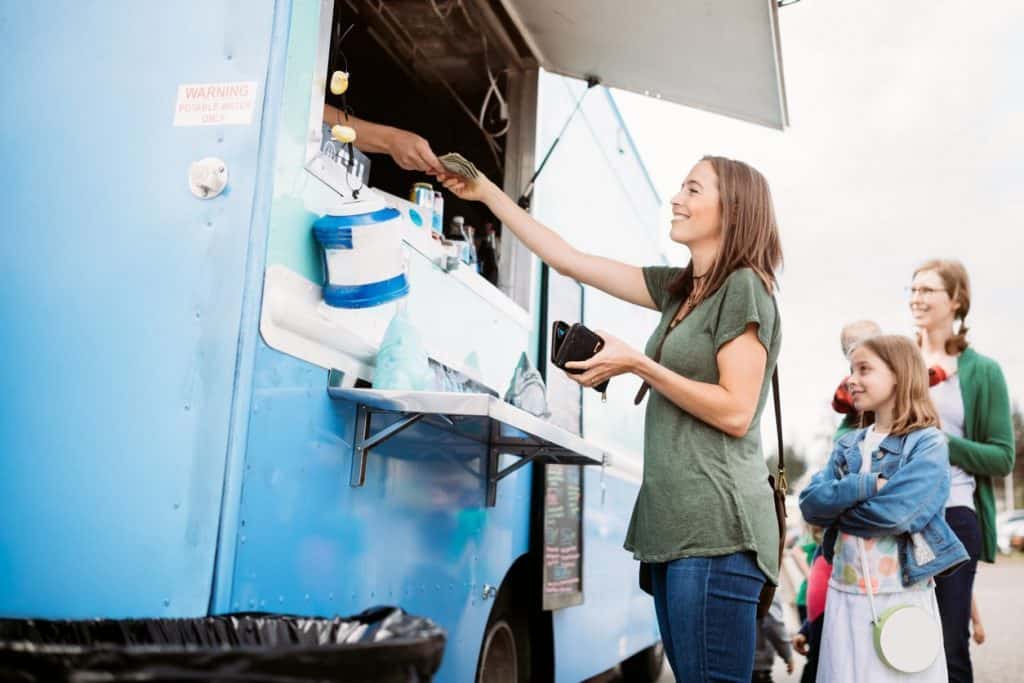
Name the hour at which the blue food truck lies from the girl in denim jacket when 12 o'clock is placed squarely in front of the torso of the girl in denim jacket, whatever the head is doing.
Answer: The blue food truck is roughly at 12 o'clock from the girl in denim jacket.

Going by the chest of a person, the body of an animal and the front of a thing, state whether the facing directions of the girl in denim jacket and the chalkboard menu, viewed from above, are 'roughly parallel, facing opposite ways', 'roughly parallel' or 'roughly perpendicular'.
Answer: roughly perpendicular

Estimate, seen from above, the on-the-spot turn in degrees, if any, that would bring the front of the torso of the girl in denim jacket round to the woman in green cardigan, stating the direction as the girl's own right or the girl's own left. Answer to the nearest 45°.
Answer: approximately 180°

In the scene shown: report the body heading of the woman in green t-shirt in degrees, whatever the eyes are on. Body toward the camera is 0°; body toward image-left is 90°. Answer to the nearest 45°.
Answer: approximately 90°

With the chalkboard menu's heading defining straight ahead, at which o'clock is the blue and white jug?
The blue and white jug is roughly at 2 o'clock from the chalkboard menu.

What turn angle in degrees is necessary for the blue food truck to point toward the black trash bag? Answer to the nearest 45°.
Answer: approximately 135° to its right

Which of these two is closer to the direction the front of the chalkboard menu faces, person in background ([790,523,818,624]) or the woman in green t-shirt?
the woman in green t-shirt

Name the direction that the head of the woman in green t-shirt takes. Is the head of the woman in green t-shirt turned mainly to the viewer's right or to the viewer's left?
to the viewer's left

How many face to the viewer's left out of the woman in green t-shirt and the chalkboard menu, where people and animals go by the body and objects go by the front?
1

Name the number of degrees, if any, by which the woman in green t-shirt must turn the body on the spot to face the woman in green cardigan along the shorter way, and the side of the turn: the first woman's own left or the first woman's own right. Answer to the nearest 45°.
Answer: approximately 135° to the first woman's own right
